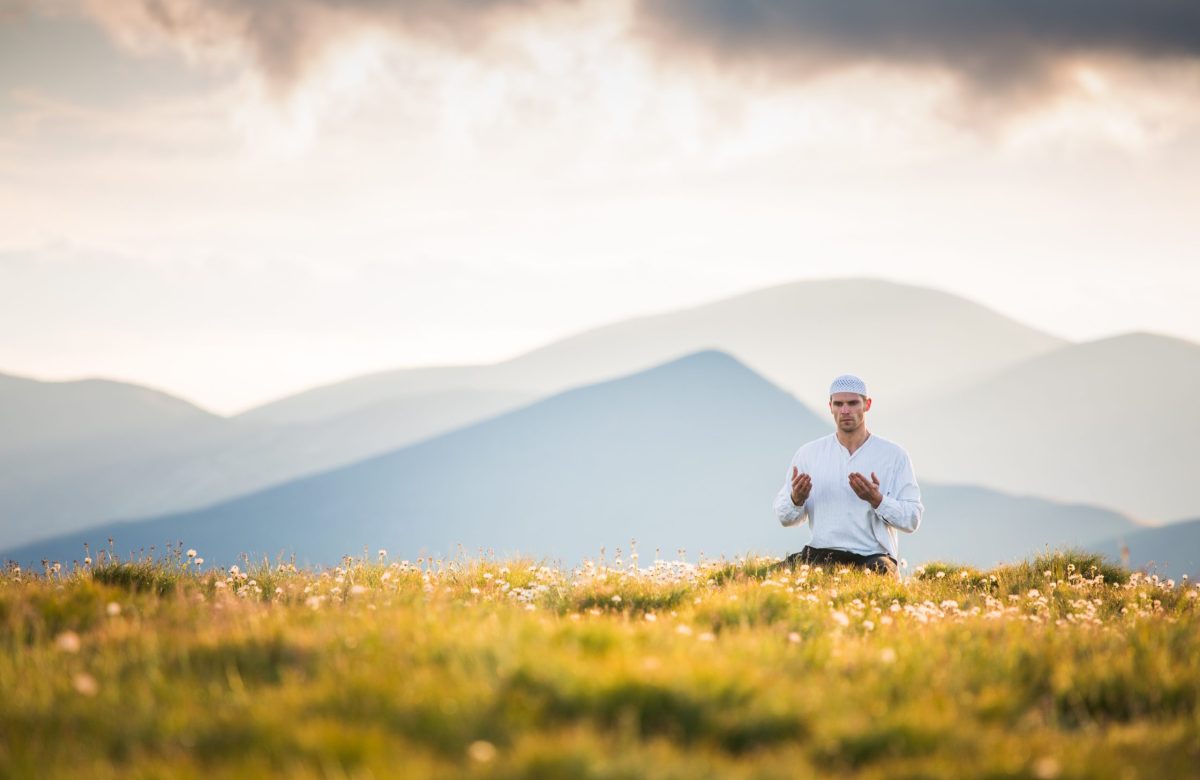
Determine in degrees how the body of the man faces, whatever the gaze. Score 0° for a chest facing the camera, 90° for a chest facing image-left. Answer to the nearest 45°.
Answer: approximately 0°
